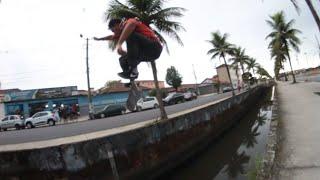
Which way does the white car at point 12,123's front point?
to the viewer's left

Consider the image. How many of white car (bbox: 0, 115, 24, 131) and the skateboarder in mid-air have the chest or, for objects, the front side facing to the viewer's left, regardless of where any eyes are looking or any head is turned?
2

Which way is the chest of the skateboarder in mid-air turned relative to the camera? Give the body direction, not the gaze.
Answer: to the viewer's left
